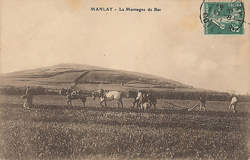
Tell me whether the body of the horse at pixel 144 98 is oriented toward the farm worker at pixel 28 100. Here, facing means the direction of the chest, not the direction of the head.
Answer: yes

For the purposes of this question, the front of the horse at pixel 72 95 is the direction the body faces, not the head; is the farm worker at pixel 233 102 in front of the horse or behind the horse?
behind

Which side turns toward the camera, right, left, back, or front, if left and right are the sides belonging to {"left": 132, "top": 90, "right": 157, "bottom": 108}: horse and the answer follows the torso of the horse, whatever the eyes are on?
left

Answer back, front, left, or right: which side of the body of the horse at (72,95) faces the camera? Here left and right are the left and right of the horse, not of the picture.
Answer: left

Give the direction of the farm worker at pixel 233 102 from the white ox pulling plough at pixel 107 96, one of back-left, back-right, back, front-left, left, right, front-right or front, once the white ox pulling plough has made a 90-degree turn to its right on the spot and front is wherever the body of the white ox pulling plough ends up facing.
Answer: right

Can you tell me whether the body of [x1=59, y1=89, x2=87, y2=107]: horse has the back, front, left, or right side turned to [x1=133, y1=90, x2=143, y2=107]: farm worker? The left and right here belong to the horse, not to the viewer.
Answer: back

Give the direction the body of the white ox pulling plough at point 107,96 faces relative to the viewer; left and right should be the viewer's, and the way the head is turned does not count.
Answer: facing to the left of the viewer

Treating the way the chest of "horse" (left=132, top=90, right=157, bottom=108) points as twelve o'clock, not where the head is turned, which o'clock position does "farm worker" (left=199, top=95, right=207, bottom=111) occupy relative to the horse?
The farm worker is roughly at 6 o'clock from the horse.
